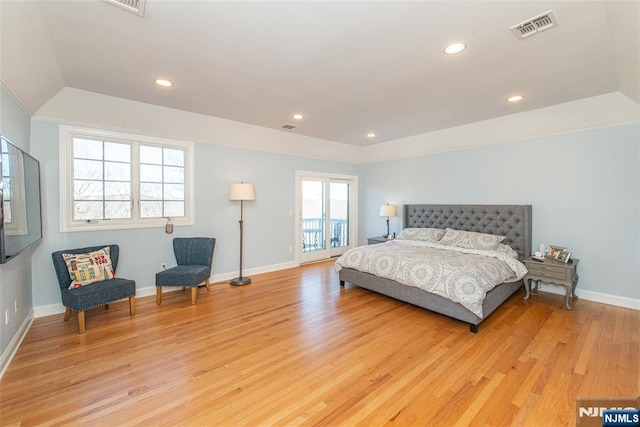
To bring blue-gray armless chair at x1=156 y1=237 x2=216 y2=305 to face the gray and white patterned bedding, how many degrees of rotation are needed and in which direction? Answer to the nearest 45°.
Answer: approximately 90° to its left

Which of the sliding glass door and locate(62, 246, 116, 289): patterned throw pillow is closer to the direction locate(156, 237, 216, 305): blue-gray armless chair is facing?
the patterned throw pillow

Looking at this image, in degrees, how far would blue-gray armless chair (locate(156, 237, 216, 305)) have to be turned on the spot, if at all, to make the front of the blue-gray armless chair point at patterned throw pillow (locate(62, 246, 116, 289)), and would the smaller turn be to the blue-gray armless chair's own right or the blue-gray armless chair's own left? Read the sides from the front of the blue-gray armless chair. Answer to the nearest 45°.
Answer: approximately 45° to the blue-gray armless chair's own right
